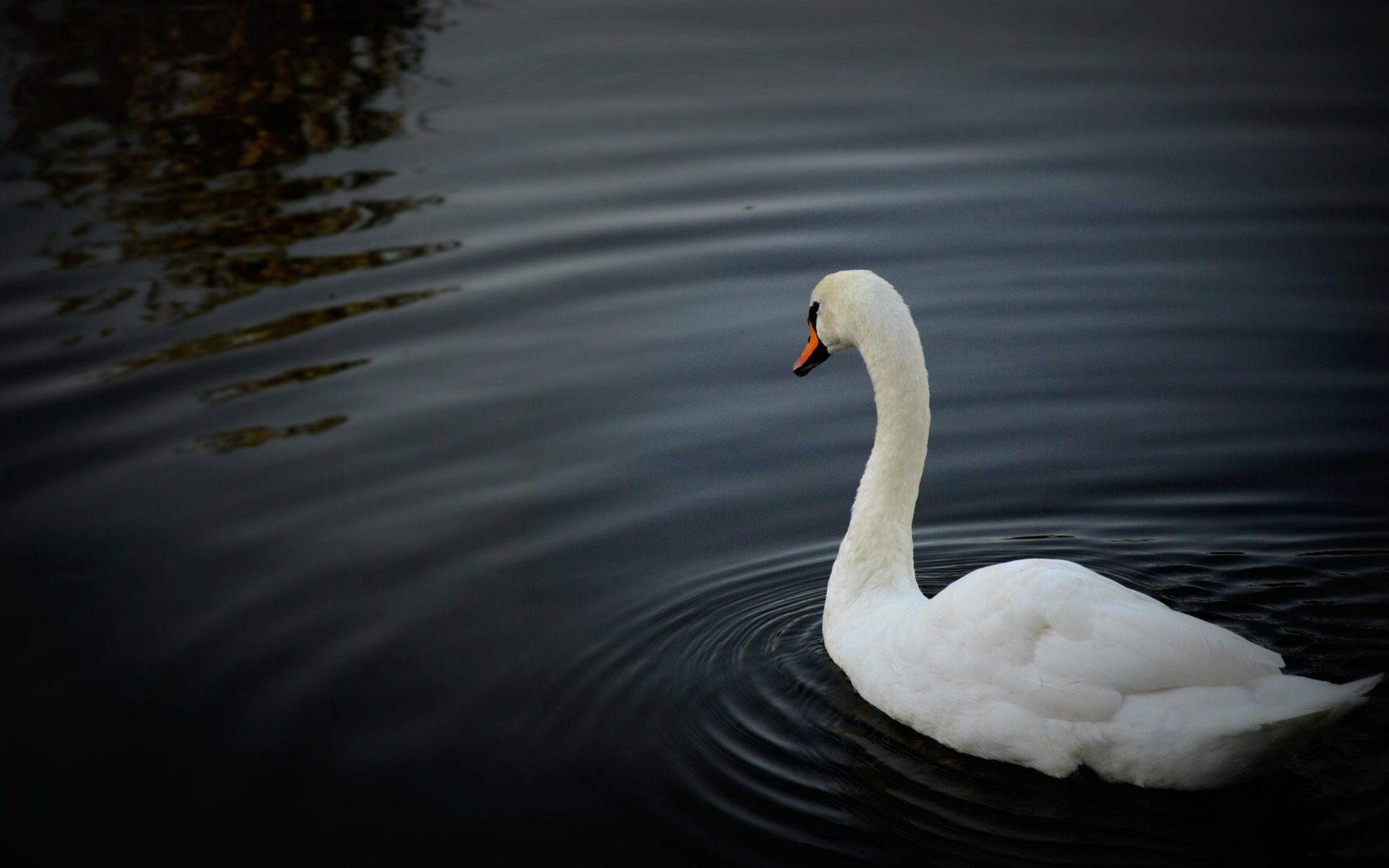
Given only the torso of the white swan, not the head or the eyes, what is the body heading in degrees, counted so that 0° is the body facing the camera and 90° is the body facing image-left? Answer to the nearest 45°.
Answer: approximately 90°
